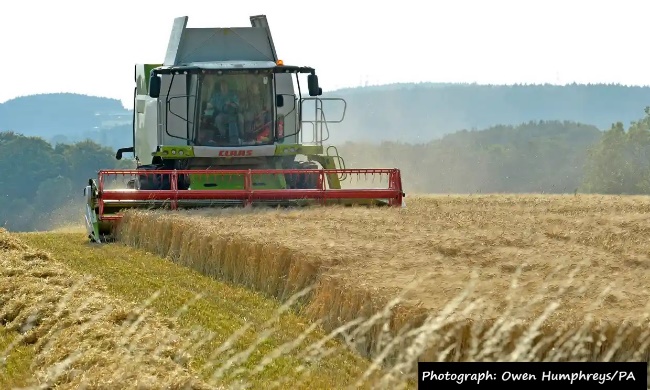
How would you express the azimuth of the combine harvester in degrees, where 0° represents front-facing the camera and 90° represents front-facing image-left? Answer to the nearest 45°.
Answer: approximately 0°

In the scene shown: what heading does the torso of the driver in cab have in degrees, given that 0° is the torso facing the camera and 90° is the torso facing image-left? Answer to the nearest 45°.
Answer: approximately 0°
